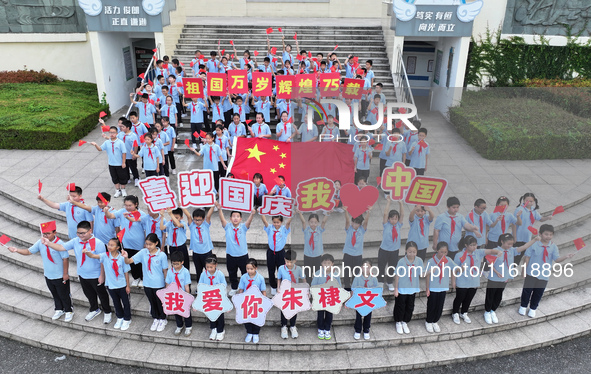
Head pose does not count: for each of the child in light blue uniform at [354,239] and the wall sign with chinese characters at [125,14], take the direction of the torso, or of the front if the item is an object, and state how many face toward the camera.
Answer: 2

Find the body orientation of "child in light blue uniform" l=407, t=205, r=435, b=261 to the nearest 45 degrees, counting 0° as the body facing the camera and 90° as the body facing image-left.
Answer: approximately 0°

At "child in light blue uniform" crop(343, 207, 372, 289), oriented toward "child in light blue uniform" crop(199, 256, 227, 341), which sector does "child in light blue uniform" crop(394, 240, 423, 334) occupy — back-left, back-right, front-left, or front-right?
back-left

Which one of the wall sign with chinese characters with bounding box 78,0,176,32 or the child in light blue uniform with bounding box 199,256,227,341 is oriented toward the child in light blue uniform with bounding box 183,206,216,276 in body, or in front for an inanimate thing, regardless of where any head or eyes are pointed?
the wall sign with chinese characters

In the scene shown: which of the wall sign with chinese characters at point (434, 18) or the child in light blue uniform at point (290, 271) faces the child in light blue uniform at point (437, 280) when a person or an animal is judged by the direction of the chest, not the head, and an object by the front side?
the wall sign with chinese characters

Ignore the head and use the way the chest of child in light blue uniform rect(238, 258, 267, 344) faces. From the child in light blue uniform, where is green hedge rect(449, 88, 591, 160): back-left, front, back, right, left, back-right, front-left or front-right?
back-left

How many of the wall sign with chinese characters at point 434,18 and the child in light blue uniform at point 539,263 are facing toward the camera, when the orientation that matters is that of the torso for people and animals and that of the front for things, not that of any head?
2

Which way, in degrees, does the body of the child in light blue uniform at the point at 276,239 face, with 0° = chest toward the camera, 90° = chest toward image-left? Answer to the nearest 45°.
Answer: approximately 0°

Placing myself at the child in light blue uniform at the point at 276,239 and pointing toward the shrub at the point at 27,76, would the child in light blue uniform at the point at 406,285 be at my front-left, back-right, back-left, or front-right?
back-right

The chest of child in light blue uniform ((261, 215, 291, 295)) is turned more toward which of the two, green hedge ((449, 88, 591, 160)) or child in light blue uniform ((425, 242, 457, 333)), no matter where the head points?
the child in light blue uniform
